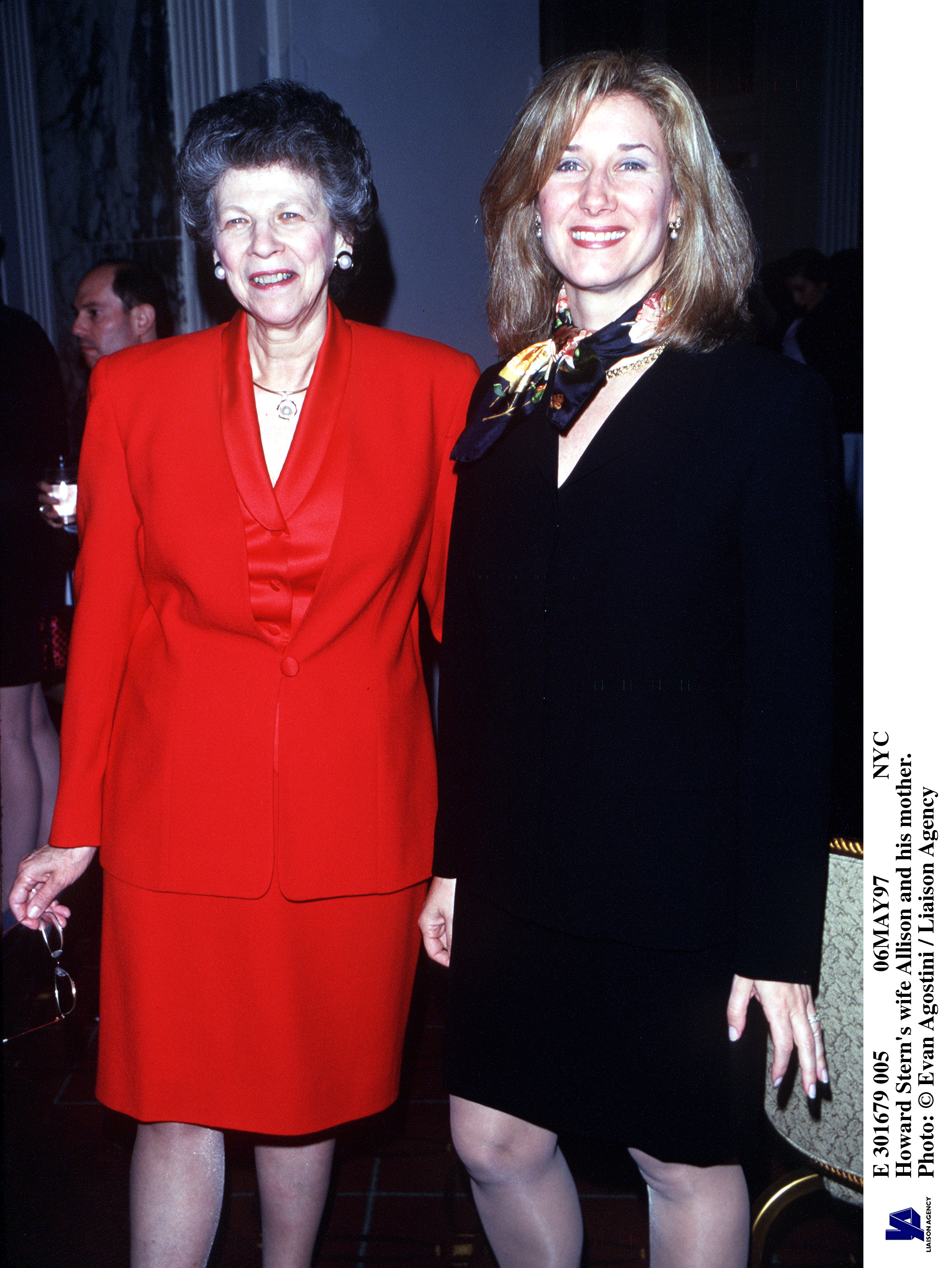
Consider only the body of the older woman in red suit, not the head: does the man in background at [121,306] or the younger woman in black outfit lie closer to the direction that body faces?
the younger woman in black outfit

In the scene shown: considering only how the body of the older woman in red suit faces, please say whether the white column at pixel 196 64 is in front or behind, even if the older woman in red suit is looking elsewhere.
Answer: behind

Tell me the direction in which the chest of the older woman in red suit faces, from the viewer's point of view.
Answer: toward the camera

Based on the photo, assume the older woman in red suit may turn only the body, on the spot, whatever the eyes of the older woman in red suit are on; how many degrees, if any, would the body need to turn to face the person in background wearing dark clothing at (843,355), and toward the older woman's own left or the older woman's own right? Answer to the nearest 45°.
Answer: approximately 135° to the older woman's own left

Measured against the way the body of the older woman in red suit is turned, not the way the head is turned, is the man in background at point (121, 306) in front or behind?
behind

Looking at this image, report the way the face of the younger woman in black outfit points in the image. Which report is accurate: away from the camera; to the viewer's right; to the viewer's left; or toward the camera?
toward the camera

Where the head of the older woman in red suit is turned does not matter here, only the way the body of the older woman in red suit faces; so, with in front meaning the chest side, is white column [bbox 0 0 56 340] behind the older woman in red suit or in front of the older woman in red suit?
behind

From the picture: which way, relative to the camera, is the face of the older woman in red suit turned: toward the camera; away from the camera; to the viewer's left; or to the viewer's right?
toward the camera

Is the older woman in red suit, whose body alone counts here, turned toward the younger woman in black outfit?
no
